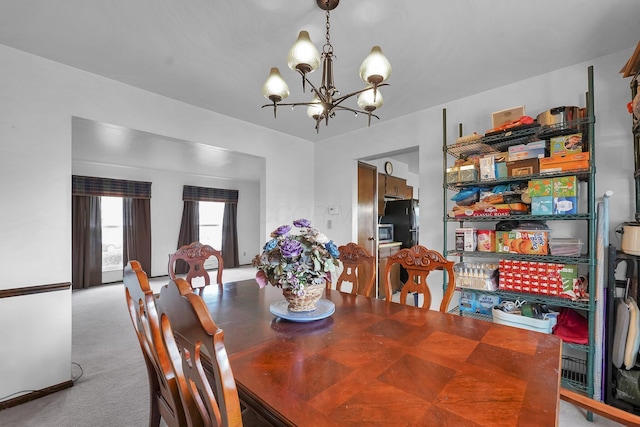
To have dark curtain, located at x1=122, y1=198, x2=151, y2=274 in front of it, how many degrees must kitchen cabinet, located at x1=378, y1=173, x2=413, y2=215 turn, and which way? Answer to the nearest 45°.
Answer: approximately 135° to its right

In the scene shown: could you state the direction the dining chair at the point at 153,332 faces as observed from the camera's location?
facing away from the viewer and to the right of the viewer

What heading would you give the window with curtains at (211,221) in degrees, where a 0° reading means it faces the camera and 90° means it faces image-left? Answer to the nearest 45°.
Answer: approximately 315°

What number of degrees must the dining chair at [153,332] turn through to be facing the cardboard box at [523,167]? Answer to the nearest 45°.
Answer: approximately 45° to its right
